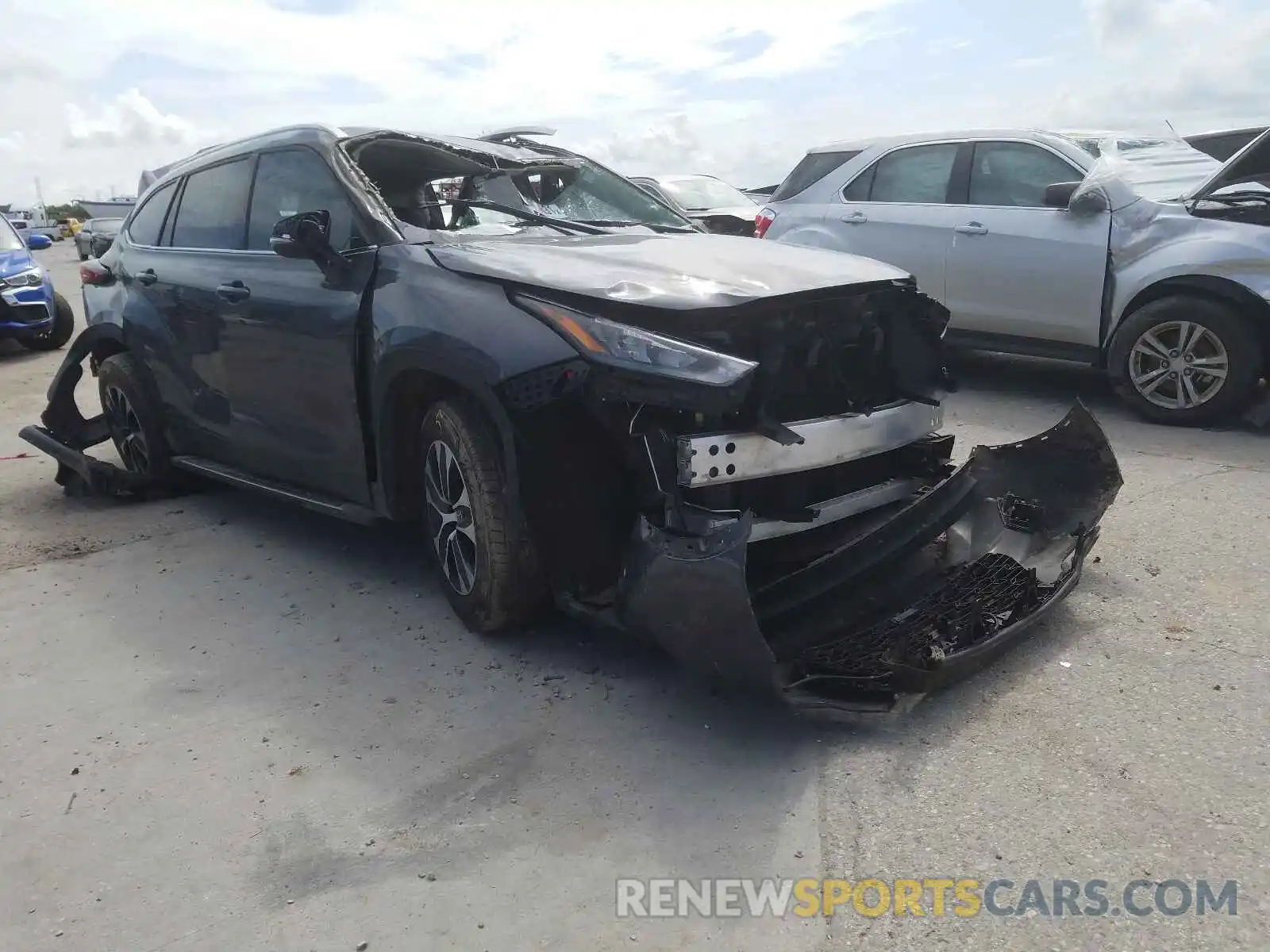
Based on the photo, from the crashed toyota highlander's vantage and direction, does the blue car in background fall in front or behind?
behind

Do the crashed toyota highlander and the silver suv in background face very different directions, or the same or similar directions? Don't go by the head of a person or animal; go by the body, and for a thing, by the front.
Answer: same or similar directions

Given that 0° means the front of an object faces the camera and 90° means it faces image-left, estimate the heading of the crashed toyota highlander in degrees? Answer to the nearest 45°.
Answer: approximately 315°

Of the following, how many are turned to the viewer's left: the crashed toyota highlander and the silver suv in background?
0

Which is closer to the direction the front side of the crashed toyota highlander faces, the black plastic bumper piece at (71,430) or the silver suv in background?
the silver suv in background

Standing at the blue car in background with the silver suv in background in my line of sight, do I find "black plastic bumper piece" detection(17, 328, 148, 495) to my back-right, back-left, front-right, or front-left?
front-right

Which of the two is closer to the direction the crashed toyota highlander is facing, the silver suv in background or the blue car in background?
the silver suv in background

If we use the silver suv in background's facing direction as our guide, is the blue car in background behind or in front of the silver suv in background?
behind

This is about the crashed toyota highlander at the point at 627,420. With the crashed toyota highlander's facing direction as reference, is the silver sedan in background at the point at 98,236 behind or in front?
behind

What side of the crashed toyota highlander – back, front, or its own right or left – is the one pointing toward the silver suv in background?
left

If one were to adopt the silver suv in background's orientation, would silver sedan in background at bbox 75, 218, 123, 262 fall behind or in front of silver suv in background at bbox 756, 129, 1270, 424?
behind

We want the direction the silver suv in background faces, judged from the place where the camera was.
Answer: facing to the right of the viewer
